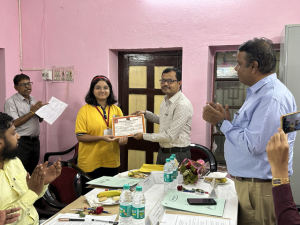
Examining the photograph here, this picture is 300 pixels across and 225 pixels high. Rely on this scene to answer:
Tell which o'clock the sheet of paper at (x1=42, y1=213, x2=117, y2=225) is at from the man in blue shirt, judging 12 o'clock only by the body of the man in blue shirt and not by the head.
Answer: The sheet of paper is roughly at 11 o'clock from the man in blue shirt.

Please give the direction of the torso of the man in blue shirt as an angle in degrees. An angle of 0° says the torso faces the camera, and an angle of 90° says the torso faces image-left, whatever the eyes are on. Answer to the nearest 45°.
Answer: approximately 90°

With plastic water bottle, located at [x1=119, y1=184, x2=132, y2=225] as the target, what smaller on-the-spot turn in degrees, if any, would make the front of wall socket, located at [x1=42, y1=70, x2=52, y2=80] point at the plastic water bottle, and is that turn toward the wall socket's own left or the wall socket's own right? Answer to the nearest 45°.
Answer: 0° — it already faces it

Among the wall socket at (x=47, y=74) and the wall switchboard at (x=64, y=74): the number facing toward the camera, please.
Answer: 2

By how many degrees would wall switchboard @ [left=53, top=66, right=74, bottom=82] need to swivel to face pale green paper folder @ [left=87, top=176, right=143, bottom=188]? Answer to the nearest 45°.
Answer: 0° — it already faces it

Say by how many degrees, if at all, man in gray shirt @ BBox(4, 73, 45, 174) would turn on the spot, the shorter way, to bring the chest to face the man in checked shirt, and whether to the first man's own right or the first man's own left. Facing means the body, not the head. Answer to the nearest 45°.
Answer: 0° — they already face them

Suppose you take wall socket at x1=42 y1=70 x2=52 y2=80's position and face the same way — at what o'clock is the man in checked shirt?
The man in checked shirt is roughly at 11 o'clock from the wall socket.

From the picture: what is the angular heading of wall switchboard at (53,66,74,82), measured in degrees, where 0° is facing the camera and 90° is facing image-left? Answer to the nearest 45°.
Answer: approximately 0°

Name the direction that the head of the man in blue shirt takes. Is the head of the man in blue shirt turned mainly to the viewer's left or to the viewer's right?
to the viewer's left
